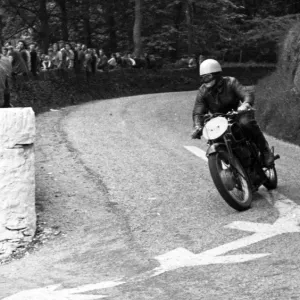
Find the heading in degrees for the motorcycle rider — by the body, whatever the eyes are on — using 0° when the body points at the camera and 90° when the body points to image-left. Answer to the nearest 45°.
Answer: approximately 45°

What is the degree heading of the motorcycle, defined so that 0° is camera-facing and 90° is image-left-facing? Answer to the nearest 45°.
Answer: approximately 45°

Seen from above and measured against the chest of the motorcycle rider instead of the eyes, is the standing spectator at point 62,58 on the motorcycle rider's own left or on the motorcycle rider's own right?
on the motorcycle rider's own right

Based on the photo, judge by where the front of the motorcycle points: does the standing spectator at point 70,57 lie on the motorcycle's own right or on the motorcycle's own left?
on the motorcycle's own right

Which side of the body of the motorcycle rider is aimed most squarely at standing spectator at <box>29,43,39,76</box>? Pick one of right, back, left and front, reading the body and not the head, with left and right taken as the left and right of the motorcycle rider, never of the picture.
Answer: right

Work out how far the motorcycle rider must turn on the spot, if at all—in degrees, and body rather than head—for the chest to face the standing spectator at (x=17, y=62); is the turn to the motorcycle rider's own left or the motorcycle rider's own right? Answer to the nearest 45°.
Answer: approximately 90° to the motorcycle rider's own right

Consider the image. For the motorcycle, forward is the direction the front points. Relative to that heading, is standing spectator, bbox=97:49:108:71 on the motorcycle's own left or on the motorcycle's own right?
on the motorcycle's own right

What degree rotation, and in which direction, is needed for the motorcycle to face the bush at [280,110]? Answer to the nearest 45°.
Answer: approximately 135° to its right

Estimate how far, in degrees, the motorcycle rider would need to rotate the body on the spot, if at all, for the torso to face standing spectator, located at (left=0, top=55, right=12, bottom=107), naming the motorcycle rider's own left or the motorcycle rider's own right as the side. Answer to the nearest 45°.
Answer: approximately 90° to the motorcycle rider's own right
